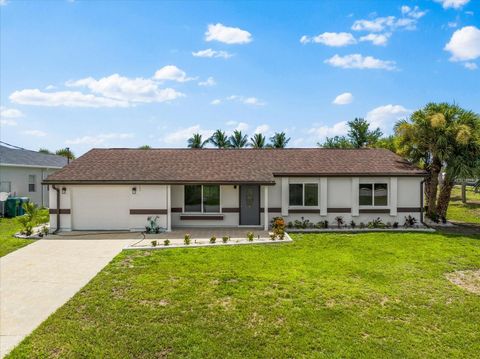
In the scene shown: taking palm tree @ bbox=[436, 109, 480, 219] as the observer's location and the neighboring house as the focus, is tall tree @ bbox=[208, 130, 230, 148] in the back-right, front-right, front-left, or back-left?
front-right

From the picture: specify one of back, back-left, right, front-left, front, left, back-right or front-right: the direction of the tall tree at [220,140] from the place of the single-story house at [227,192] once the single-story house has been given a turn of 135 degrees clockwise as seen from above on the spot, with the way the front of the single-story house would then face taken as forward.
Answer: front-right

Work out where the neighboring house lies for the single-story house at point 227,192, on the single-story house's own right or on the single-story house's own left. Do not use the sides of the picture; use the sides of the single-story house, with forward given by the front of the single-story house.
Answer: on the single-story house's own right

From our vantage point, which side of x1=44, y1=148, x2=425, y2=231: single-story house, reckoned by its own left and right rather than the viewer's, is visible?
front

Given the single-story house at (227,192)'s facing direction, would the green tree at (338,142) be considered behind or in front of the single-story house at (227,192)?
behind

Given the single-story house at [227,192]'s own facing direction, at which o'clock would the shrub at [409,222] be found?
The shrub is roughly at 9 o'clock from the single-story house.

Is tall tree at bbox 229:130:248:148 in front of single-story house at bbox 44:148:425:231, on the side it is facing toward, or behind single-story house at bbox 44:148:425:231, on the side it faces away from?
behind

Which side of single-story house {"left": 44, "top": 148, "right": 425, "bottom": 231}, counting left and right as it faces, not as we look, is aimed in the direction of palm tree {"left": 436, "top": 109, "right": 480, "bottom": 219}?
left

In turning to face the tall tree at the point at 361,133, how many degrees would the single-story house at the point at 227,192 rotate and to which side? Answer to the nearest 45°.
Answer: approximately 135° to its left
